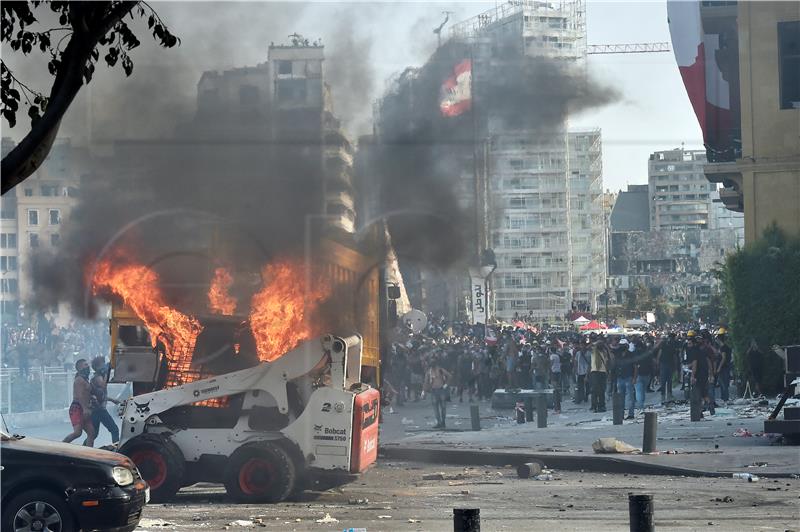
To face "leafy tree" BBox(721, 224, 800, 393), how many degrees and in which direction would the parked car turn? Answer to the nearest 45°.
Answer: approximately 45° to its left

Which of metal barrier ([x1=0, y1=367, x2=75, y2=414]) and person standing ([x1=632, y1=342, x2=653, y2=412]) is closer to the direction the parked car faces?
the person standing

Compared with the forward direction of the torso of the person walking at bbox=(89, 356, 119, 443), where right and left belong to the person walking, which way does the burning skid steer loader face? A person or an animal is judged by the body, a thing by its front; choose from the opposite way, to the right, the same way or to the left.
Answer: the opposite way

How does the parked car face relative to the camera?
to the viewer's right

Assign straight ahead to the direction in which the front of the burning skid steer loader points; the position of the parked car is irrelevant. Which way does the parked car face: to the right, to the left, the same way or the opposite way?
the opposite way
